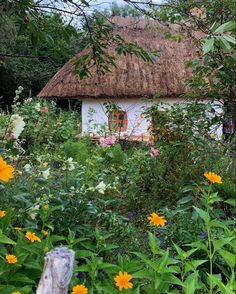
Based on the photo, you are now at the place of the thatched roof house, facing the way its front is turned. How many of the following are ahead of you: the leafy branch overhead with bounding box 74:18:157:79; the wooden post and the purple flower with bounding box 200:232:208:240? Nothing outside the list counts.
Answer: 3

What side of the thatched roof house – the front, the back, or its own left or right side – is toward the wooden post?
front

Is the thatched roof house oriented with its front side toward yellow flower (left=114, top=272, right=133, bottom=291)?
yes

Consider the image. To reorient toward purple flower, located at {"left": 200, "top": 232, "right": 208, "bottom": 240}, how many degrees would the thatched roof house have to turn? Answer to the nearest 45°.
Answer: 0° — it already faces it

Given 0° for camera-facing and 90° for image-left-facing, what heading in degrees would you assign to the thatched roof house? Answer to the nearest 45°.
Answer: approximately 0°

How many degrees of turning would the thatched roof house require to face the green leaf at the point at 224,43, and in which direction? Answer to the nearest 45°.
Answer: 0° — it already faces it

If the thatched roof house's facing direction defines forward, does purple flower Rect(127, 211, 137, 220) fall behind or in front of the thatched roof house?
in front

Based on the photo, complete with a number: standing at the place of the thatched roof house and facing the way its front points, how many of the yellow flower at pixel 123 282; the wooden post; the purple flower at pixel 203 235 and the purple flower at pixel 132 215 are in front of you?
4

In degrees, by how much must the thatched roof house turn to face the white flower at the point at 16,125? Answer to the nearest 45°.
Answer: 0° — it already faces it

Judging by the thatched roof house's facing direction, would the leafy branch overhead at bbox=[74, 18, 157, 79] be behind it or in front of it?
in front

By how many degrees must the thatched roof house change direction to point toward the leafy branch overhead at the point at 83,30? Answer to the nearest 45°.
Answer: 0° — it already faces it
